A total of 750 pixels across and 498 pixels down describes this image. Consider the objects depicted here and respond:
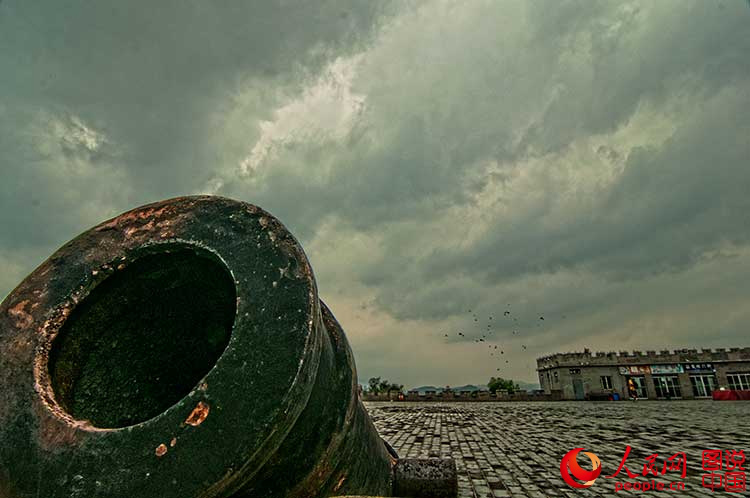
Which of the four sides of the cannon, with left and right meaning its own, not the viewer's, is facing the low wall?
back

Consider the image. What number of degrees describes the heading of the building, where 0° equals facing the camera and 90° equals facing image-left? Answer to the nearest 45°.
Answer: approximately 0°

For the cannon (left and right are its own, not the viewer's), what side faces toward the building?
back

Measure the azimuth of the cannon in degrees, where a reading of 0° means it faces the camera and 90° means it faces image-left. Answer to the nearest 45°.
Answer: approximately 45°

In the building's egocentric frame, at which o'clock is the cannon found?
The cannon is roughly at 12 o'clock from the building.
